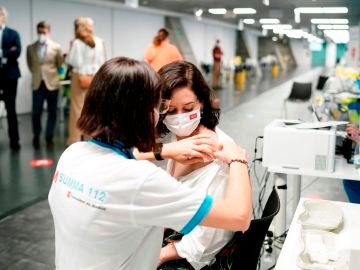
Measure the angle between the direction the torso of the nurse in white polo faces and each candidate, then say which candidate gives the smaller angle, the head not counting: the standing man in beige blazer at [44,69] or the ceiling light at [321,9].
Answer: the ceiling light

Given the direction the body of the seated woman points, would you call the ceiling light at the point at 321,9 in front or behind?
behind

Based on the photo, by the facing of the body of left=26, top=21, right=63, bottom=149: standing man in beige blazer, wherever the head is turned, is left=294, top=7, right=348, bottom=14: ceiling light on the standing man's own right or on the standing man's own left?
on the standing man's own left

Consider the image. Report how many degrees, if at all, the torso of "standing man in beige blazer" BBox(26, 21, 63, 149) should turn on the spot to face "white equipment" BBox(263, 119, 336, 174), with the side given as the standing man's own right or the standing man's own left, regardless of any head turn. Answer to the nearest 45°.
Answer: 0° — they already face it

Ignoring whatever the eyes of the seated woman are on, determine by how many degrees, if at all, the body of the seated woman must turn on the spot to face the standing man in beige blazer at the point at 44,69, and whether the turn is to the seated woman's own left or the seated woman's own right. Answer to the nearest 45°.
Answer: approximately 90° to the seated woman's own right

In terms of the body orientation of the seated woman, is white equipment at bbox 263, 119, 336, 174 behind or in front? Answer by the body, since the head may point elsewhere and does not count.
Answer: behind

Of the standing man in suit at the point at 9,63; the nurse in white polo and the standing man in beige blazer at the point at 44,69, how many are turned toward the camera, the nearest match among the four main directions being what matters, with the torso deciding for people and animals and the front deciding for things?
2

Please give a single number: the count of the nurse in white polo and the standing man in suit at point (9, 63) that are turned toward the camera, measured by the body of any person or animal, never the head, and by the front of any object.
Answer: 1

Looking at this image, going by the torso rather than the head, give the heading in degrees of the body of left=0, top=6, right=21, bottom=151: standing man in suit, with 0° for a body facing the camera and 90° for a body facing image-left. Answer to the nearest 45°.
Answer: approximately 0°

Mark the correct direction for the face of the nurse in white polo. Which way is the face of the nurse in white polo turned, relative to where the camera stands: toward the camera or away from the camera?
away from the camera
